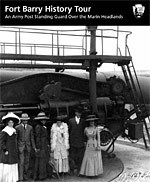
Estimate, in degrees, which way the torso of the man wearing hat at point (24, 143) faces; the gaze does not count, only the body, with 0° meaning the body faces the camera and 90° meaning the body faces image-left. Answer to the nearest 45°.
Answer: approximately 0°

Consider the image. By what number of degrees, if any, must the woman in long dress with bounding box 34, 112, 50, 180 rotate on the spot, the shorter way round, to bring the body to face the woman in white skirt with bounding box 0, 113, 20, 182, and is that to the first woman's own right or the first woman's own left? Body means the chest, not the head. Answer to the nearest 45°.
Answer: approximately 90° to the first woman's own right

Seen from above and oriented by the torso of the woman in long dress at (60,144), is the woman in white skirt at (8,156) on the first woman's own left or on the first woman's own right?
on the first woman's own right

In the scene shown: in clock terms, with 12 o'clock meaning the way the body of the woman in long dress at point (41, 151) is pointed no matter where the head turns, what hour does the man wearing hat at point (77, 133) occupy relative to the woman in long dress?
The man wearing hat is roughly at 10 o'clock from the woman in long dress.

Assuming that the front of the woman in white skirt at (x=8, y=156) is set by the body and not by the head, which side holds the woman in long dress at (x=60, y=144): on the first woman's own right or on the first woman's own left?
on the first woman's own left
